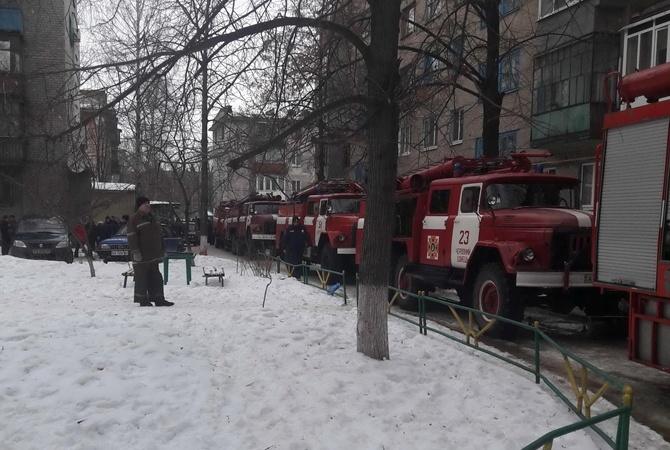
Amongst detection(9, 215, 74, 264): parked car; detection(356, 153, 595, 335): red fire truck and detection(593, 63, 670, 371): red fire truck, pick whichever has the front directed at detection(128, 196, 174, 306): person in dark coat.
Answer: the parked car

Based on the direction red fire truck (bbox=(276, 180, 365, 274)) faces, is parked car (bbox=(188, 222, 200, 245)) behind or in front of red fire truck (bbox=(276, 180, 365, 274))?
behind

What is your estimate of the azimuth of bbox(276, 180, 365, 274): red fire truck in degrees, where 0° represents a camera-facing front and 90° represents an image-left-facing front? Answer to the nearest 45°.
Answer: approximately 315°

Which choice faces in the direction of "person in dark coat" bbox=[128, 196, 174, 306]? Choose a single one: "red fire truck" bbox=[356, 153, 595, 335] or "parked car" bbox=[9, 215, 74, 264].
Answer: the parked car

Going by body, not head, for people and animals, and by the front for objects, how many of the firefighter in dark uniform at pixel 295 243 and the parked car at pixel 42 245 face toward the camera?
2

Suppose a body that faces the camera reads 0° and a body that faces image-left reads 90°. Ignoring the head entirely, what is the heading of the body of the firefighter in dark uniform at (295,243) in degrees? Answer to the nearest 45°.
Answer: approximately 0°

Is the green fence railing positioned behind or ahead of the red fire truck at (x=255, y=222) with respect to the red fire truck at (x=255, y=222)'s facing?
ahead

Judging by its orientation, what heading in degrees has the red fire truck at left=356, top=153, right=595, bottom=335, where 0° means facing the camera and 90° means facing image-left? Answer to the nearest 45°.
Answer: approximately 315°

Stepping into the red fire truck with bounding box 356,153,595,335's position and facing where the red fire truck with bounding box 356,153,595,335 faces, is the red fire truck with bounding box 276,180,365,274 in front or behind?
behind
